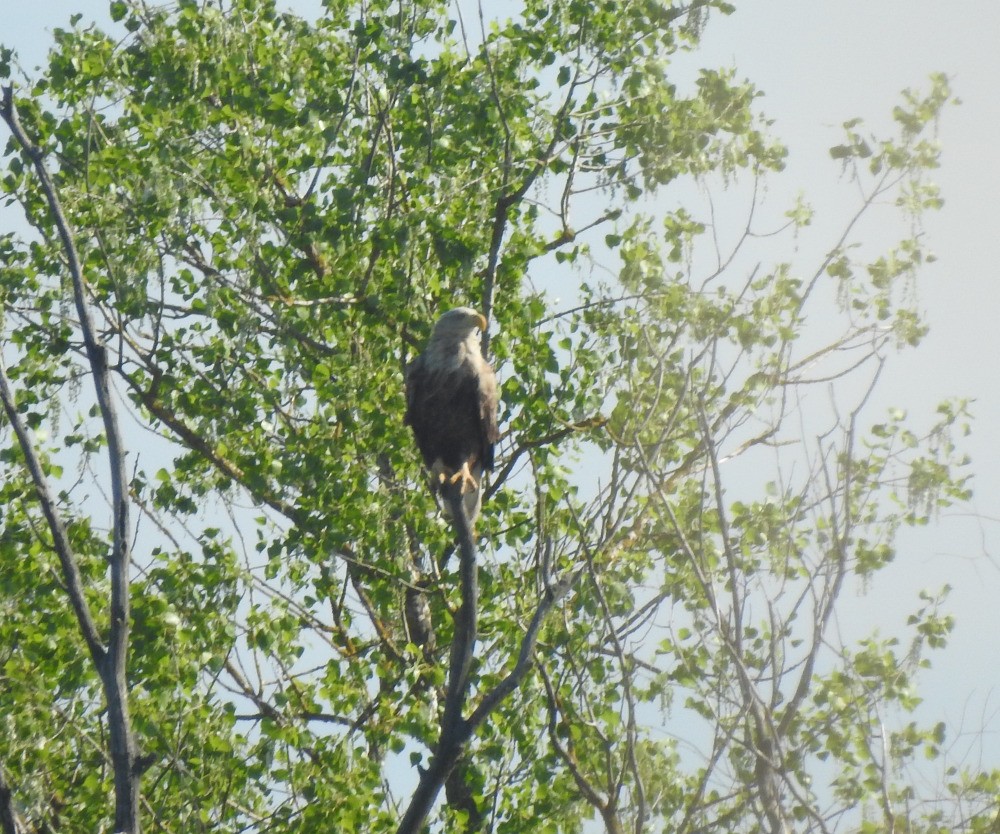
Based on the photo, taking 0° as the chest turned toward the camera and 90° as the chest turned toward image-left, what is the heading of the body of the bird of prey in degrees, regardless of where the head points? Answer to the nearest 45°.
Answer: approximately 0°
